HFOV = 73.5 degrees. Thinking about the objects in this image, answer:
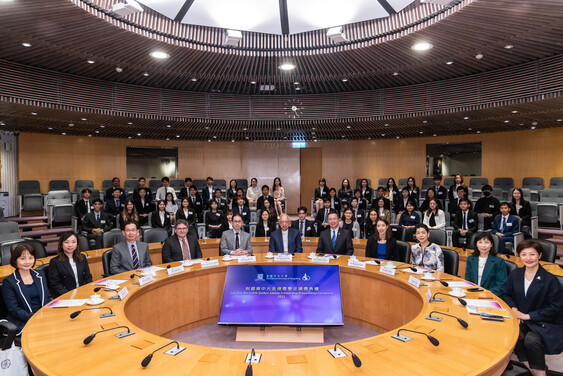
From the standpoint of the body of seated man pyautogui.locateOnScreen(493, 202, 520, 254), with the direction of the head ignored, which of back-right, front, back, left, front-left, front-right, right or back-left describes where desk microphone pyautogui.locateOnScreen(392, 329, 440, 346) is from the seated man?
front-left

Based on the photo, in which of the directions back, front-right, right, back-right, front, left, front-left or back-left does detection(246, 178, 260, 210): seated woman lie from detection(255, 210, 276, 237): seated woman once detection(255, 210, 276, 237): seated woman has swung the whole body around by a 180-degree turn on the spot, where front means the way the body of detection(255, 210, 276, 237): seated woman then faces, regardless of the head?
front

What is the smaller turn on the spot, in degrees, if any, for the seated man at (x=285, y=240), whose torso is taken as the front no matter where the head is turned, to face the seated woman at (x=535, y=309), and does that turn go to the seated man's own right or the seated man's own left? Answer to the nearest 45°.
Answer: approximately 45° to the seated man's own left

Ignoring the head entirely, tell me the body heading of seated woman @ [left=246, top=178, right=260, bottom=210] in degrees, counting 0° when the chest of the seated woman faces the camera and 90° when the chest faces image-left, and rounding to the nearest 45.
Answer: approximately 0°

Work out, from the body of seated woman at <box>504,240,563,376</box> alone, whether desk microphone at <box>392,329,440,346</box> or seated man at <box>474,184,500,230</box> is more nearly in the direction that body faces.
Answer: the desk microphone

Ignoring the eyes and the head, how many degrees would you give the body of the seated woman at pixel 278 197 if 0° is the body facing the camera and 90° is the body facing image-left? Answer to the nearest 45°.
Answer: approximately 0°

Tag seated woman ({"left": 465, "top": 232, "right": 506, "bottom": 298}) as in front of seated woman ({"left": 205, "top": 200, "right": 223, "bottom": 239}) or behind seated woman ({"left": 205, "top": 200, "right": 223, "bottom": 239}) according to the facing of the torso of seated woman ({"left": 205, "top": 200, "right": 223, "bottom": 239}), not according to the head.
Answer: in front
